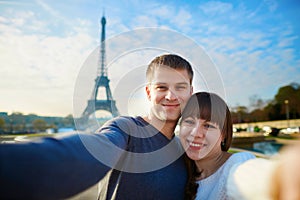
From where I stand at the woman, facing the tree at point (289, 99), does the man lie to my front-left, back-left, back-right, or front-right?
back-left

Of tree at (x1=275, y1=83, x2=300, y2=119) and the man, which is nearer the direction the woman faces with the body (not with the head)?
the man

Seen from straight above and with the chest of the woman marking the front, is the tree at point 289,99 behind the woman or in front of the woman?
behind

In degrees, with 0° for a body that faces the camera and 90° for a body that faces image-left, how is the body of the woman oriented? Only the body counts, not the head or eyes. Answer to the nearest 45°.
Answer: approximately 45°
